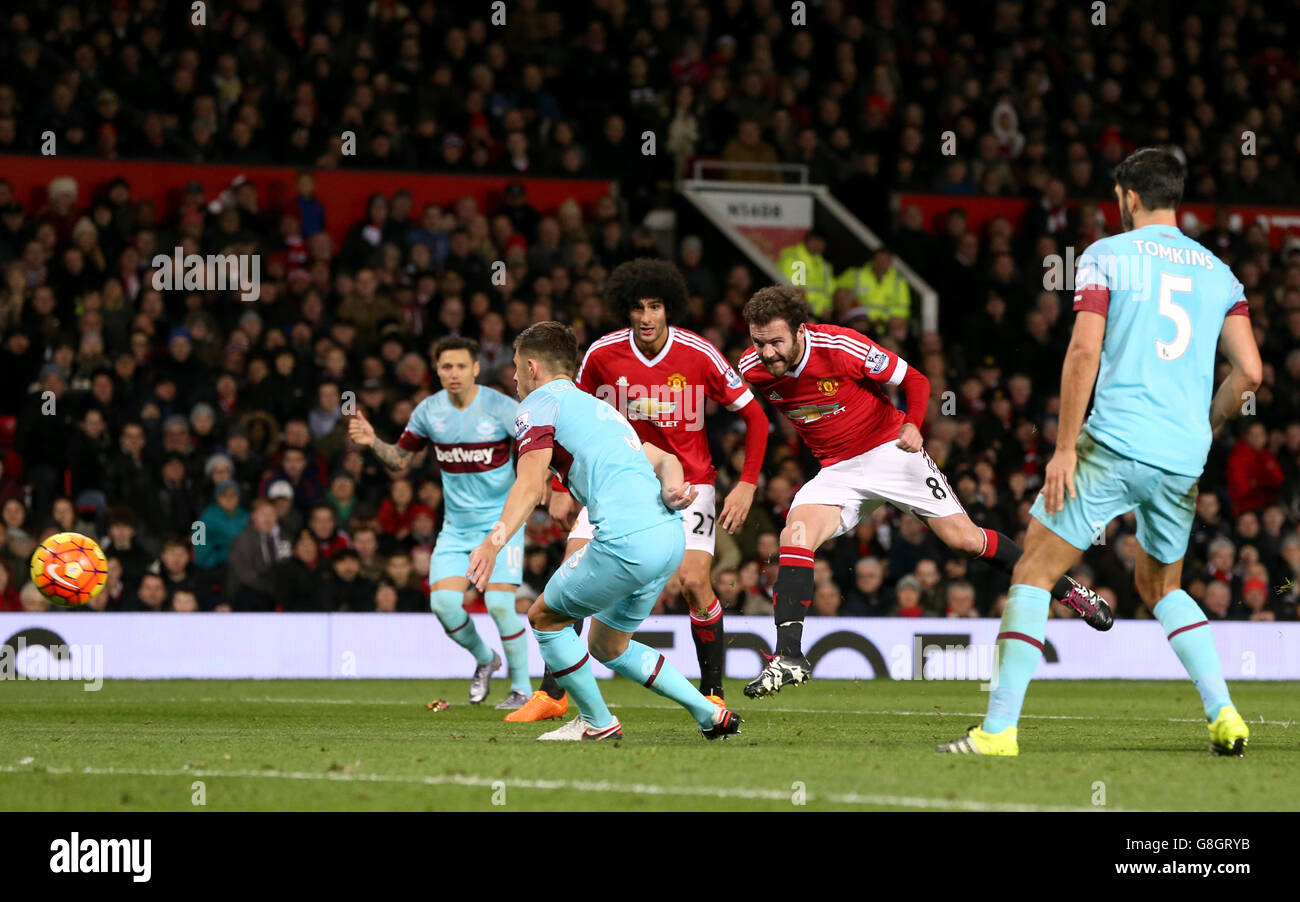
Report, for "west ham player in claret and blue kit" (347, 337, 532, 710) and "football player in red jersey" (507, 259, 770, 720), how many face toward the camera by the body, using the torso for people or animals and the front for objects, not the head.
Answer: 2

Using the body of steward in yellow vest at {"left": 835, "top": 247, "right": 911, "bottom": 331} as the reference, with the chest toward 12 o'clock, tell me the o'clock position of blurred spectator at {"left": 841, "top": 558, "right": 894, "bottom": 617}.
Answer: The blurred spectator is roughly at 12 o'clock from the steward in yellow vest.

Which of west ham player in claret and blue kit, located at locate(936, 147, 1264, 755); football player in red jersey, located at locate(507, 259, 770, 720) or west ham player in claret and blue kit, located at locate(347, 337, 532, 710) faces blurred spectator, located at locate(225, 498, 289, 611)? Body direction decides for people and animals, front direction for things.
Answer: west ham player in claret and blue kit, located at locate(936, 147, 1264, 755)

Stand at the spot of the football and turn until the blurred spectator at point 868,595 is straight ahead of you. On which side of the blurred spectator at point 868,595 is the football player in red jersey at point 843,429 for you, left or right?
right

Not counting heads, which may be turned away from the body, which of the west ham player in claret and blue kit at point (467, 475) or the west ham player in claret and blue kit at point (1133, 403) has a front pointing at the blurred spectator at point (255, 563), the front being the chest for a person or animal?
the west ham player in claret and blue kit at point (1133, 403)

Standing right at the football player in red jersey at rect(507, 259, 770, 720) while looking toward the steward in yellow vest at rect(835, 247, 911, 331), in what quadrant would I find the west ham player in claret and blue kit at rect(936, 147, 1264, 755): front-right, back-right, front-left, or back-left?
back-right

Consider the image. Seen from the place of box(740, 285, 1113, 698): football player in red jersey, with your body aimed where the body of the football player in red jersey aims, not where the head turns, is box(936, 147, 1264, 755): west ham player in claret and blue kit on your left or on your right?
on your left

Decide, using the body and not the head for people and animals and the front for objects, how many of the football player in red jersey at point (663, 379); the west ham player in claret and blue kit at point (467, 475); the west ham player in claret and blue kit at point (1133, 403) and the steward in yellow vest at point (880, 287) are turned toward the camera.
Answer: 3

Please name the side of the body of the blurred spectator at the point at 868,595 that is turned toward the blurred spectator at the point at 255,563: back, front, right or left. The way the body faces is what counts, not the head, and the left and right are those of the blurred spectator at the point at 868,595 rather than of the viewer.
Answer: right

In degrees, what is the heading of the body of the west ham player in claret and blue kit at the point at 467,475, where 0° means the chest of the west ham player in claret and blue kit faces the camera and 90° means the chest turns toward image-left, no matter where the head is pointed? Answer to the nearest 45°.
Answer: approximately 0°

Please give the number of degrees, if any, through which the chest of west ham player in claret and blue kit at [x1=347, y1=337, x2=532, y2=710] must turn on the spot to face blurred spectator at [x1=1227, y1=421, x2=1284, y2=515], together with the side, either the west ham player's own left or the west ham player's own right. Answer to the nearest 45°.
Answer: approximately 135° to the west ham player's own left

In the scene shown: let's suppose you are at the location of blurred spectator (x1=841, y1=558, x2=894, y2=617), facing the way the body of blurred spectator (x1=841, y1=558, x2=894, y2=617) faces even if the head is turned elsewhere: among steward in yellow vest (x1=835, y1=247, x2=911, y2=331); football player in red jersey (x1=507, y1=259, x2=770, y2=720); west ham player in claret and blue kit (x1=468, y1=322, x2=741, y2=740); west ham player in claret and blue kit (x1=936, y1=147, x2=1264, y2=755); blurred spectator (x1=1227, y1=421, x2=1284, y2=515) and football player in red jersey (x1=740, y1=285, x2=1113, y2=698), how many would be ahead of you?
4

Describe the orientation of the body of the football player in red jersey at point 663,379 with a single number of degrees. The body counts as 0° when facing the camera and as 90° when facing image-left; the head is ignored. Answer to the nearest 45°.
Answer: approximately 0°

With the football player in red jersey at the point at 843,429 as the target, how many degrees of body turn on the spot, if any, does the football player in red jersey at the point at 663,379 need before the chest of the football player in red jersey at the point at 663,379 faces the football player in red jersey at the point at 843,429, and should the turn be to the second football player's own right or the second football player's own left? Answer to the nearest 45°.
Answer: approximately 90° to the second football player's own left
